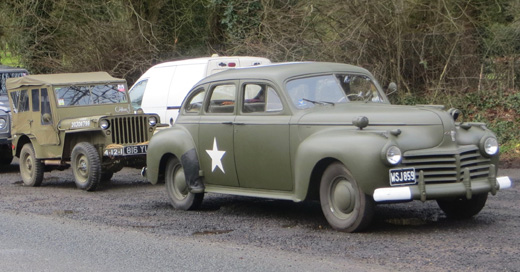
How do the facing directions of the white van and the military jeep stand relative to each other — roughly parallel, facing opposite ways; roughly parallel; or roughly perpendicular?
roughly parallel, facing opposite ways

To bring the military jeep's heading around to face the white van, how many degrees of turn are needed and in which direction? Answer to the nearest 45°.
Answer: approximately 45° to its left

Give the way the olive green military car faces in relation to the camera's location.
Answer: facing the viewer and to the right of the viewer

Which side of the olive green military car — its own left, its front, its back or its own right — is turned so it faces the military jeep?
back

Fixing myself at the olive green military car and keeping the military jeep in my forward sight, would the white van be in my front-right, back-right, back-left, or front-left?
front-right

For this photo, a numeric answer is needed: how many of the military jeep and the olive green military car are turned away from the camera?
0

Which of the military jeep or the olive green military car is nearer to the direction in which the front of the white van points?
the military jeep

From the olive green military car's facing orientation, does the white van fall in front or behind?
behind

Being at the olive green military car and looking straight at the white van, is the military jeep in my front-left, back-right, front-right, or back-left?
front-left

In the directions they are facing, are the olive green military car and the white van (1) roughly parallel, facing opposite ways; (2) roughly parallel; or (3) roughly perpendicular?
roughly parallel, facing opposite ways

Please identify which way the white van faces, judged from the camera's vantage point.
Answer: facing away from the viewer and to the left of the viewer
